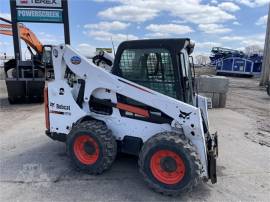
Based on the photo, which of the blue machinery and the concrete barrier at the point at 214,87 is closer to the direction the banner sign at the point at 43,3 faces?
the concrete barrier

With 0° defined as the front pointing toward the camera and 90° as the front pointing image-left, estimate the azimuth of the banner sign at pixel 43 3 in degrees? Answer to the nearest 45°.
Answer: approximately 0°

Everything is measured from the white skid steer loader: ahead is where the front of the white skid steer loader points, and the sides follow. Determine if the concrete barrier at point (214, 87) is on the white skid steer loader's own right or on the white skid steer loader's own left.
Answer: on the white skid steer loader's own left

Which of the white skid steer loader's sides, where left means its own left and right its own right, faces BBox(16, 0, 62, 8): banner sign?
back

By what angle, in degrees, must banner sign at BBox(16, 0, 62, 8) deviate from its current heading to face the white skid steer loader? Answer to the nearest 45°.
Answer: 0° — it already faces it

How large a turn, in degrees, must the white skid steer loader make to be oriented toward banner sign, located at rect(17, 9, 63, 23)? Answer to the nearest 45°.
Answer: approximately 180°

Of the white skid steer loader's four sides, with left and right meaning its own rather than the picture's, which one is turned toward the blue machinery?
left

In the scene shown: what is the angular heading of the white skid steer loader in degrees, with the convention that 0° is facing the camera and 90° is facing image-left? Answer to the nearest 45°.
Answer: approximately 315°
